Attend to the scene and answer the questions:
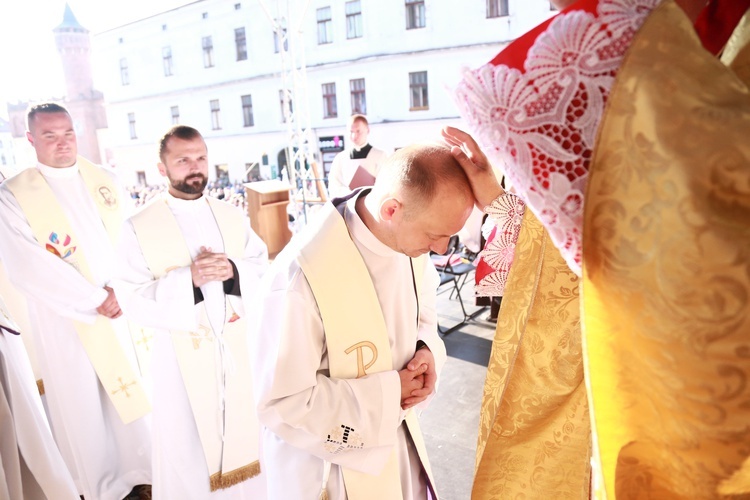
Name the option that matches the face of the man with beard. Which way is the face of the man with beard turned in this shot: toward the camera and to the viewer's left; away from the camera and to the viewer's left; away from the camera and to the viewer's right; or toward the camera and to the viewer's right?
toward the camera and to the viewer's right

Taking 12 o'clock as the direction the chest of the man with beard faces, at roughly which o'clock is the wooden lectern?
The wooden lectern is roughly at 8 o'clock from the man with beard.

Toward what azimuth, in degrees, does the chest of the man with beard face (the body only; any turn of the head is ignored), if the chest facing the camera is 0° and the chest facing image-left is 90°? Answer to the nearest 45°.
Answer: approximately 315°

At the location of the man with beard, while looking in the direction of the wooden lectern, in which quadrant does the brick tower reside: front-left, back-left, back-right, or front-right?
front-left
